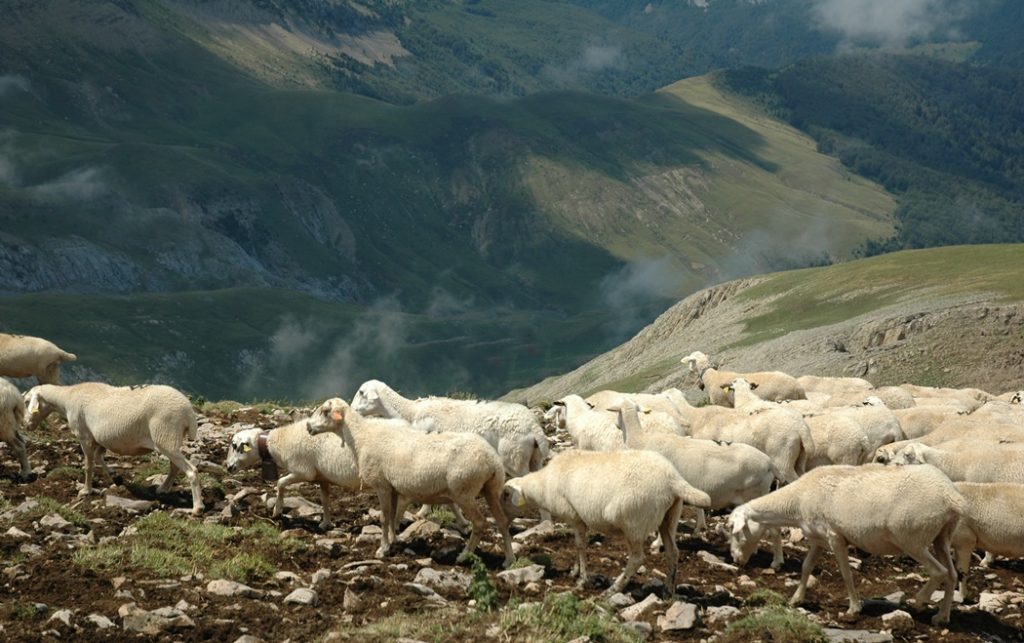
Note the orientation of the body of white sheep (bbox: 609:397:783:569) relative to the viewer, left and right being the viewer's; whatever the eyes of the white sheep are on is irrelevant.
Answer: facing to the left of the viewer

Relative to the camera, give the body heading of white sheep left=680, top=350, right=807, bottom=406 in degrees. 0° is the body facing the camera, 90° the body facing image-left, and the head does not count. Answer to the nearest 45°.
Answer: approximately 90°

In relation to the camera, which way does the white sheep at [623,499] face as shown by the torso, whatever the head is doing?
to the viewer's left

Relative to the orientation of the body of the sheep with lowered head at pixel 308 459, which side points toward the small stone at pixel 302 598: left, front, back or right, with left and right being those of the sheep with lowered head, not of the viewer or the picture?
left

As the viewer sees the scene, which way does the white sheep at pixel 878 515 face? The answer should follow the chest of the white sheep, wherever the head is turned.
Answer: to the viewer's left

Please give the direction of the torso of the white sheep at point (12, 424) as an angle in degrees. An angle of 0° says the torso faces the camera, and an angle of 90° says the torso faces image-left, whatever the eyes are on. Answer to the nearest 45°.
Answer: approximately 90°

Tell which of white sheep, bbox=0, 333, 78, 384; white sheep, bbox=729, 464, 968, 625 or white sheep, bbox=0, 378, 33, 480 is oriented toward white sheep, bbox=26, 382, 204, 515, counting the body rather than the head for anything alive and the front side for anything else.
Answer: white sheep, bbox=729, 464, 968, 625

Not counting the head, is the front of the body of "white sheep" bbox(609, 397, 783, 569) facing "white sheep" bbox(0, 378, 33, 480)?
yes

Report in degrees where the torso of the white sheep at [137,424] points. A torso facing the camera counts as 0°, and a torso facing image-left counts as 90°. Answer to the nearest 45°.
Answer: approximately 90°

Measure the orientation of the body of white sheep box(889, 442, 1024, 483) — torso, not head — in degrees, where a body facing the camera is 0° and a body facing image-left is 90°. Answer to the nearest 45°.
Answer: approximately 90°

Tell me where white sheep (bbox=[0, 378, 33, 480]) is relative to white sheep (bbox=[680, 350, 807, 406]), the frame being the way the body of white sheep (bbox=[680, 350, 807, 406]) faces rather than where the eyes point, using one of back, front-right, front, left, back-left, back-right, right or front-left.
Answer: front-left

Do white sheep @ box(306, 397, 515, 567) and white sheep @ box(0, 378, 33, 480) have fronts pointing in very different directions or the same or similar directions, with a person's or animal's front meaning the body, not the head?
same or similar directions

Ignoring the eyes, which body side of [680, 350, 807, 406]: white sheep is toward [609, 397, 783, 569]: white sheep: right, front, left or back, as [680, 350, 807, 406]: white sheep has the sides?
left

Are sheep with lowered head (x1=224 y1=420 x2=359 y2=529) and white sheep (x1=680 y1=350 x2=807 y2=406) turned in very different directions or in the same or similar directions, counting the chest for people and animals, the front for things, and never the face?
same or similar directions

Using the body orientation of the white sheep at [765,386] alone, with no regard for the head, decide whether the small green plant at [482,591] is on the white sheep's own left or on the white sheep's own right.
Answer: on the white sheep's own left
